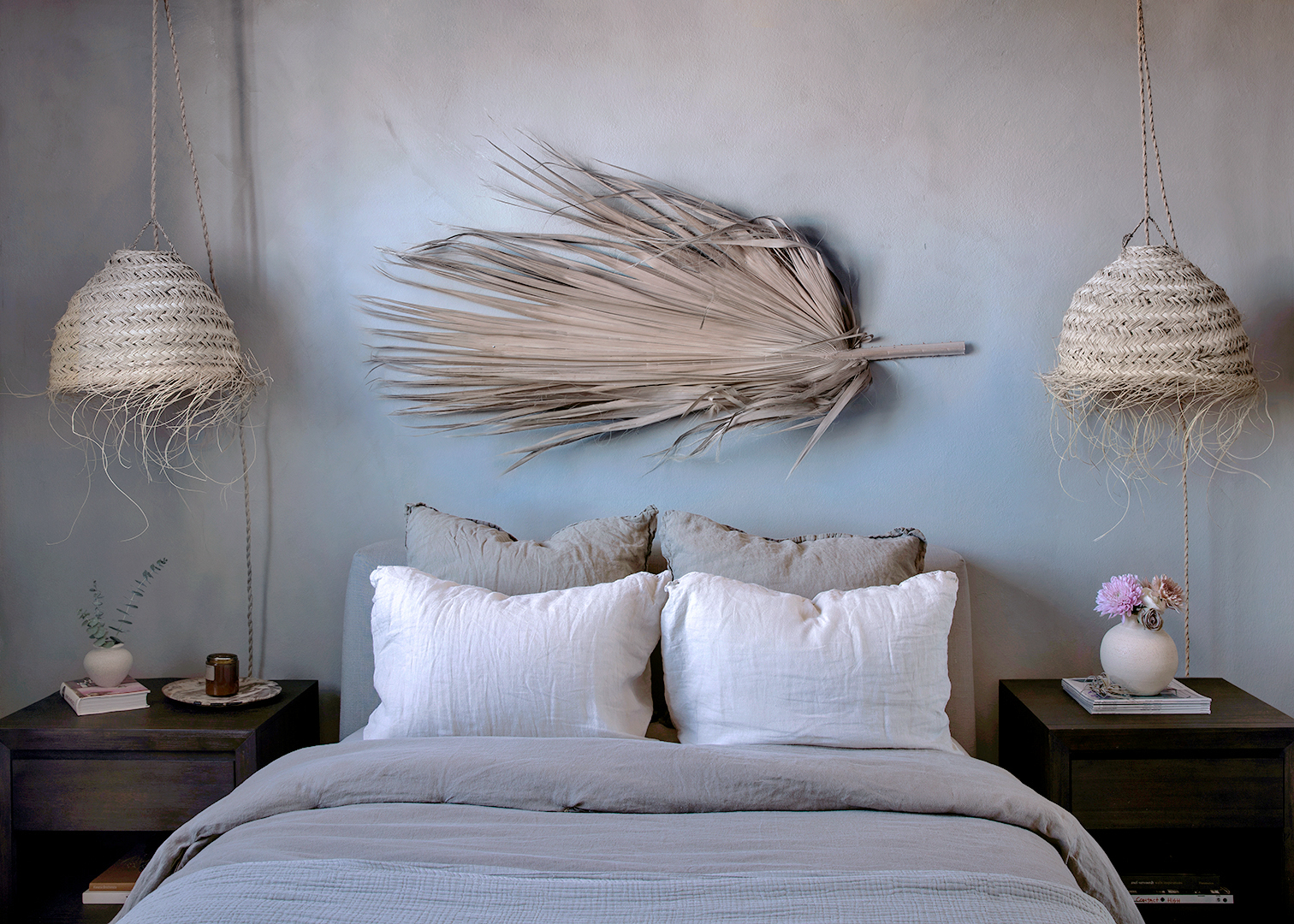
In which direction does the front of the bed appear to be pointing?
toward the camera

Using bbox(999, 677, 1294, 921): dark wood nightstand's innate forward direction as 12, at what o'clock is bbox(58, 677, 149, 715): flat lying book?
The flat lying book is roughly at 2 o'clock from the dark wood nightstand.

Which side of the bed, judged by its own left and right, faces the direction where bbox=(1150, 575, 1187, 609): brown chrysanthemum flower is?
left

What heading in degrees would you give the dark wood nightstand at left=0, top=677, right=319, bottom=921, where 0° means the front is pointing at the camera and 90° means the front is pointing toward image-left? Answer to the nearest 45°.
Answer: approximately 0°

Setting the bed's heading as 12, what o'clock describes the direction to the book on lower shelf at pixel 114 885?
The book on lower shelf is roughly at 4 o'clock from the bed.

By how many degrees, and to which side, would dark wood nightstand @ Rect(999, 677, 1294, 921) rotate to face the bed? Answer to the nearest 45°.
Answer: approximately 45° to its right

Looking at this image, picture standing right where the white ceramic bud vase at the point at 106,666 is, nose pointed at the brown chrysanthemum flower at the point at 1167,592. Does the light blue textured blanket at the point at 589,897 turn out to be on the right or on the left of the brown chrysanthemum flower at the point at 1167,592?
right

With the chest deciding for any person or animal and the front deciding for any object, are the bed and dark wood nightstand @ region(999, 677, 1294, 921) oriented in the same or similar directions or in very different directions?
same or similar directions

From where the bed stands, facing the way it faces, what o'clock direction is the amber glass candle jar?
The amber glass candle jar is roughly at 4 o'clock from the bed.

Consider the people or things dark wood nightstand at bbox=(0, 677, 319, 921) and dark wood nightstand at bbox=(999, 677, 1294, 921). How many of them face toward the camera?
2

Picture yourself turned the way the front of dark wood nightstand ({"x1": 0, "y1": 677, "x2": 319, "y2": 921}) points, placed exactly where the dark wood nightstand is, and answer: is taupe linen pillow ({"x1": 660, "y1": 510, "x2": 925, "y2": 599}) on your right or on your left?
on your left

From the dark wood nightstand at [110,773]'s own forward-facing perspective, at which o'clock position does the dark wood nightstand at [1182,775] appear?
the dark wood nightstand at [1182,775] is roughly at 10 o'clock from the dark wood nightstand at [110,773].

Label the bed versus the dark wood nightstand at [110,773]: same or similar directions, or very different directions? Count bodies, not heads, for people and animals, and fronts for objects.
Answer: same or similar directions

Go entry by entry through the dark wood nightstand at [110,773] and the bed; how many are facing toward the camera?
2

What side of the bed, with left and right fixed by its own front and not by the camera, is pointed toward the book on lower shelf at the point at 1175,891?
left

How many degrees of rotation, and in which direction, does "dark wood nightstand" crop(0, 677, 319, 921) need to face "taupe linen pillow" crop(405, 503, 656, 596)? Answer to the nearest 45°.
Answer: approximately 45° to its left

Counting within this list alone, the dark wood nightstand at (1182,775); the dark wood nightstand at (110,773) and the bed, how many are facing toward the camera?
3
